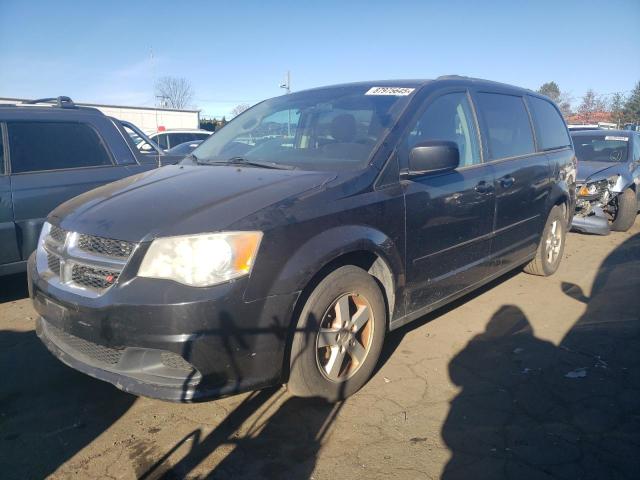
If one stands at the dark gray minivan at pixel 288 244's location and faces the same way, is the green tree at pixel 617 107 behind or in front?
behind

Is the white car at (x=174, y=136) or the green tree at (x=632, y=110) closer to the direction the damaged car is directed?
the white car

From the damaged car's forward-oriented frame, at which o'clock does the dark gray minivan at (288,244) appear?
The dark gray minivan is roughly at 11 o'clock from the damaged car.

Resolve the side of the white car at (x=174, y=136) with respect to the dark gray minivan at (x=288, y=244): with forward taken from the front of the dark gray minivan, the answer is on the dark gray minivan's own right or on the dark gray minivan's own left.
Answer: on the dark gray minivan's own right

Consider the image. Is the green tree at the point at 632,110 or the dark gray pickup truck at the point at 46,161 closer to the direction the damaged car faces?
the dark gray pickup truck

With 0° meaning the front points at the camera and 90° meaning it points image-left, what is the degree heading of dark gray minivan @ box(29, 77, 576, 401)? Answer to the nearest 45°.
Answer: approximately 45°

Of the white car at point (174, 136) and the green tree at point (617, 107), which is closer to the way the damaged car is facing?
the white car

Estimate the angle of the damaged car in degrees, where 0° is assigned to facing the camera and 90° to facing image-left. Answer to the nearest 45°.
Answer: approximately 45°

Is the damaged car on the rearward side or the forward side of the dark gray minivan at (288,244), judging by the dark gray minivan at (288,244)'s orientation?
on the rearward side

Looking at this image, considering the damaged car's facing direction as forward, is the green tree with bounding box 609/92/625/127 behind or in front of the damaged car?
behind
